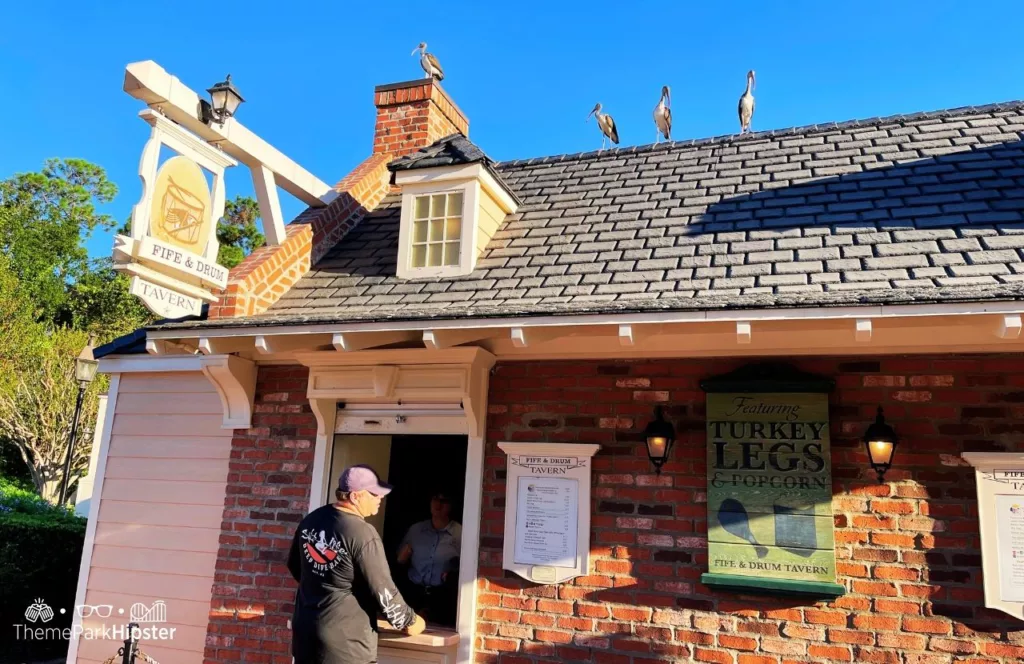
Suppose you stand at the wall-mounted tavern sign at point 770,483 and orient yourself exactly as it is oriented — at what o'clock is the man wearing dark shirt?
The man wearing dark shirt is roughly at 2 o'clock from the wall-mounted tavern sign.

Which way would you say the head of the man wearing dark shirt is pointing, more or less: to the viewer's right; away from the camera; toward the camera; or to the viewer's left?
to the viewer's right

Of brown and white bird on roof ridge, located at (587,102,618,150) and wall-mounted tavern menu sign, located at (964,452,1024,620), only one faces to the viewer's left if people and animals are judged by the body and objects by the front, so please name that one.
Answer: the brown and white bird on roof ridge

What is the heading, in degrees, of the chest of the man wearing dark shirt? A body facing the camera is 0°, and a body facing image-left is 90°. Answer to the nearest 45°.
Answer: approximately 225°

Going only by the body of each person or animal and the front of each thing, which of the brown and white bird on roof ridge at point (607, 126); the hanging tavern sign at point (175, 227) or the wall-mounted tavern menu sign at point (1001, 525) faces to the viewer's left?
the brown and white bird on roof ridge

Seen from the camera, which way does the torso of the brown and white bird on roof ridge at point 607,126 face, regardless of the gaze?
to the viewer's left

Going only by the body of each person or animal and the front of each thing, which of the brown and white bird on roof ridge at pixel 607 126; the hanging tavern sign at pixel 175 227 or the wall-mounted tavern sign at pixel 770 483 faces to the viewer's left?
the brown and white bird on roof ridge
